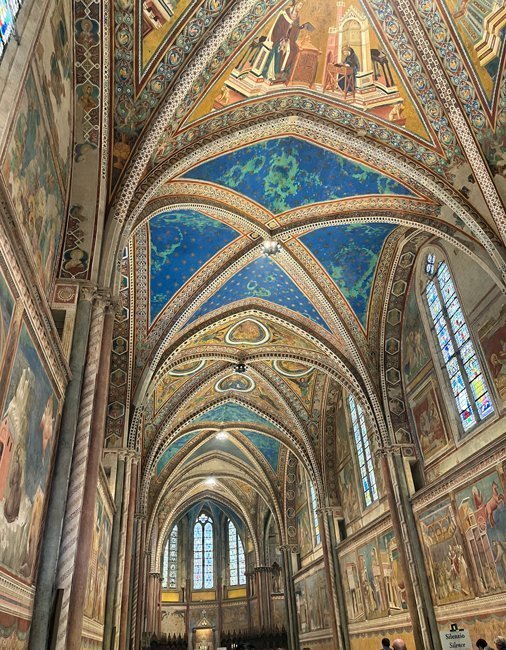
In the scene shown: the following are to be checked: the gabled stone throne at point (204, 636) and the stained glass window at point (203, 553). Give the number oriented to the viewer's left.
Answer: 0

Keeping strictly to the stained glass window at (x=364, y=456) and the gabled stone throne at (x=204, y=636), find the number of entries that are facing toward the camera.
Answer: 1

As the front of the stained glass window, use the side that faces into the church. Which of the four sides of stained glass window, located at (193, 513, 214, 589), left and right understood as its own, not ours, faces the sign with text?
front

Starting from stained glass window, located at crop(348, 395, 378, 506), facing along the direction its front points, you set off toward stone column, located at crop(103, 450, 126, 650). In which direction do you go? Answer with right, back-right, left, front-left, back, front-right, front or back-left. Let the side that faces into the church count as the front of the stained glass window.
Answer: front-left

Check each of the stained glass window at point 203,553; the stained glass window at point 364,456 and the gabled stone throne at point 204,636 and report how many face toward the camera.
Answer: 2

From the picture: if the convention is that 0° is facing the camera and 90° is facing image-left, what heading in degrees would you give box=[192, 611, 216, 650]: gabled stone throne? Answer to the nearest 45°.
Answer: approximately 0°

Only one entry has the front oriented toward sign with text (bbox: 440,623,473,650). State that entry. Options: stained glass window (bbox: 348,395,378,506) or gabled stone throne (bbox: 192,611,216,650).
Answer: the gabled stone throne

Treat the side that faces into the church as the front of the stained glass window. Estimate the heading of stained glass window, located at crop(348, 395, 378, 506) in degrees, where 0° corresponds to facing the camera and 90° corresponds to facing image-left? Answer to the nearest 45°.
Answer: approximately 90°

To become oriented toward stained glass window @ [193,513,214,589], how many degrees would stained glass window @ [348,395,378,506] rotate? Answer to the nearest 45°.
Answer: approximately 45° to its right

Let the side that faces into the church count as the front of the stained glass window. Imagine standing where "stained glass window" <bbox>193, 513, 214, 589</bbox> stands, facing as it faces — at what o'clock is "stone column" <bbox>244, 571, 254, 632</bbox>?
The stone column is roughly at 10 o'clock from the stained glass window.

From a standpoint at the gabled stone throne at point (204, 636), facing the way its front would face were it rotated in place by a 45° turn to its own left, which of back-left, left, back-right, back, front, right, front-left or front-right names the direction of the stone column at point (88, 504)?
front-right

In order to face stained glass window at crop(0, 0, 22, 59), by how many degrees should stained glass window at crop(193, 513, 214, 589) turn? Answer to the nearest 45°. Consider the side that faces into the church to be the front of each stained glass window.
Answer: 0° — it already faces it

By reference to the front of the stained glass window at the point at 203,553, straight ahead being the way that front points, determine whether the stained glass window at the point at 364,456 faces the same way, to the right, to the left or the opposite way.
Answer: to the right

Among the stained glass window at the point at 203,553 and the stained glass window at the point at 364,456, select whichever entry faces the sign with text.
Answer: the stained glass window at the point at 203,553
